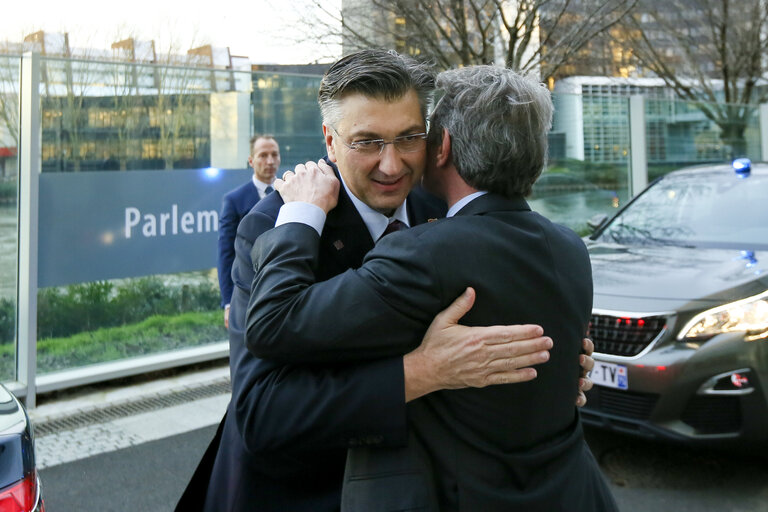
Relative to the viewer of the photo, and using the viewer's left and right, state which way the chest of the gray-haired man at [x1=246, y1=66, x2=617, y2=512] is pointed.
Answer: facing away from the viewer and to the left of the viewer

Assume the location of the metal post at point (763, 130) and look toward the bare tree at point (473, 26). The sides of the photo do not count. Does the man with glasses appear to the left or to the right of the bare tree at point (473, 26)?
left

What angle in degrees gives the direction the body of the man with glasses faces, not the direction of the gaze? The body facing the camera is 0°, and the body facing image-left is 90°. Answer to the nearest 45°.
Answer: approximately 315°

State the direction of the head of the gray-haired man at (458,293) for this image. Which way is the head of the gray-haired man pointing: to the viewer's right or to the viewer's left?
to the viewer's left
